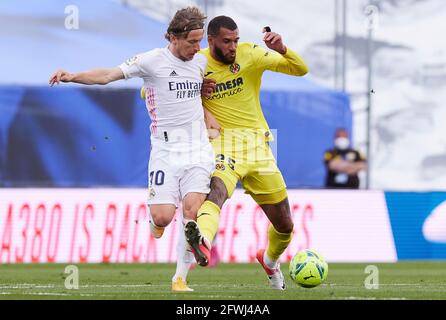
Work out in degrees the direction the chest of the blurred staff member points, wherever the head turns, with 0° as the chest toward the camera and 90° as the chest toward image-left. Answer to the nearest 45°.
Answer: approximately 0°

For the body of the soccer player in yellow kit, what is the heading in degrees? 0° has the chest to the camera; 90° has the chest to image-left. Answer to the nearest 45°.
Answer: approximately 45°

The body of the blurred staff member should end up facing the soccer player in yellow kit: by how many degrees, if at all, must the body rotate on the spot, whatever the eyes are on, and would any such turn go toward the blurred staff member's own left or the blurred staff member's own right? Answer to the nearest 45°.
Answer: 0° — they already face them

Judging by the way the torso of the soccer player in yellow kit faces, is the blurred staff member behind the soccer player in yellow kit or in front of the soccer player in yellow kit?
behind

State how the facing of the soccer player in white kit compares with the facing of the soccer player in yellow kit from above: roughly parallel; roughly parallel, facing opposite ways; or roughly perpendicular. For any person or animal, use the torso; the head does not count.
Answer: roughly perpendicular
